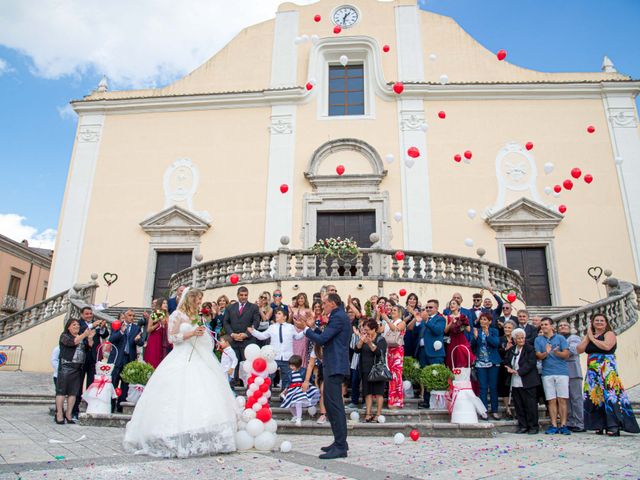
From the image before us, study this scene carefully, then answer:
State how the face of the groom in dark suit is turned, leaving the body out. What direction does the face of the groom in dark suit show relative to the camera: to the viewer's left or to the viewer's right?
to the viewer's left

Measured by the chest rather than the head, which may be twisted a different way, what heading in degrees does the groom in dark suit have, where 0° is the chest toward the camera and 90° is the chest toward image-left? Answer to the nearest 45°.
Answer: approximately 90°

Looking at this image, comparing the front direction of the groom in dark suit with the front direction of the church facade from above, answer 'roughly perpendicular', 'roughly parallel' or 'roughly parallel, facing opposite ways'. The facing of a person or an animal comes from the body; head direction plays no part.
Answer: roughly perpendicular

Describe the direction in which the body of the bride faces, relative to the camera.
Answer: to the viewer's right

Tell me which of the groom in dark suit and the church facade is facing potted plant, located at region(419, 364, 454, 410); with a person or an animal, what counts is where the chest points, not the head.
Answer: the church facade

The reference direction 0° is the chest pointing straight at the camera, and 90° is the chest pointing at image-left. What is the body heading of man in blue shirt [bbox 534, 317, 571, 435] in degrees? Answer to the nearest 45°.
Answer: approximately 0°

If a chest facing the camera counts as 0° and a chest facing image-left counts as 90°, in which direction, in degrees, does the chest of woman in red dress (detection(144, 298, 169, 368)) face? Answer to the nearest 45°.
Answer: approximately 315°
